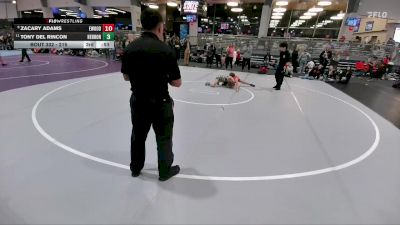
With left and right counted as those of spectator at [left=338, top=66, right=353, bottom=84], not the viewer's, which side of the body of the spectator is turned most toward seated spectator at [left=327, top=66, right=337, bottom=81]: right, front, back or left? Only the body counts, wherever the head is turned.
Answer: right

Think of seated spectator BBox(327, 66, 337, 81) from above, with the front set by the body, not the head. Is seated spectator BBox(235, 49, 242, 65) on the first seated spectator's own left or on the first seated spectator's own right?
on the first seated spectator's own right

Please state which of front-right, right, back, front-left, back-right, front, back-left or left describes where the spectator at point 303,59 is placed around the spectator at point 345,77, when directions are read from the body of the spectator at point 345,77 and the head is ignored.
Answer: right

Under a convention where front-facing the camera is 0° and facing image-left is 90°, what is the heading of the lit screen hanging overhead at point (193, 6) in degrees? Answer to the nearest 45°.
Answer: approximately 0°

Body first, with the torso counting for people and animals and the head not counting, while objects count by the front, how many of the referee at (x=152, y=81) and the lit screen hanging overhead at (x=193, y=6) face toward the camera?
1

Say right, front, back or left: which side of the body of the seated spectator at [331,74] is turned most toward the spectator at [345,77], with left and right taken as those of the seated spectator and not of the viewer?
left
